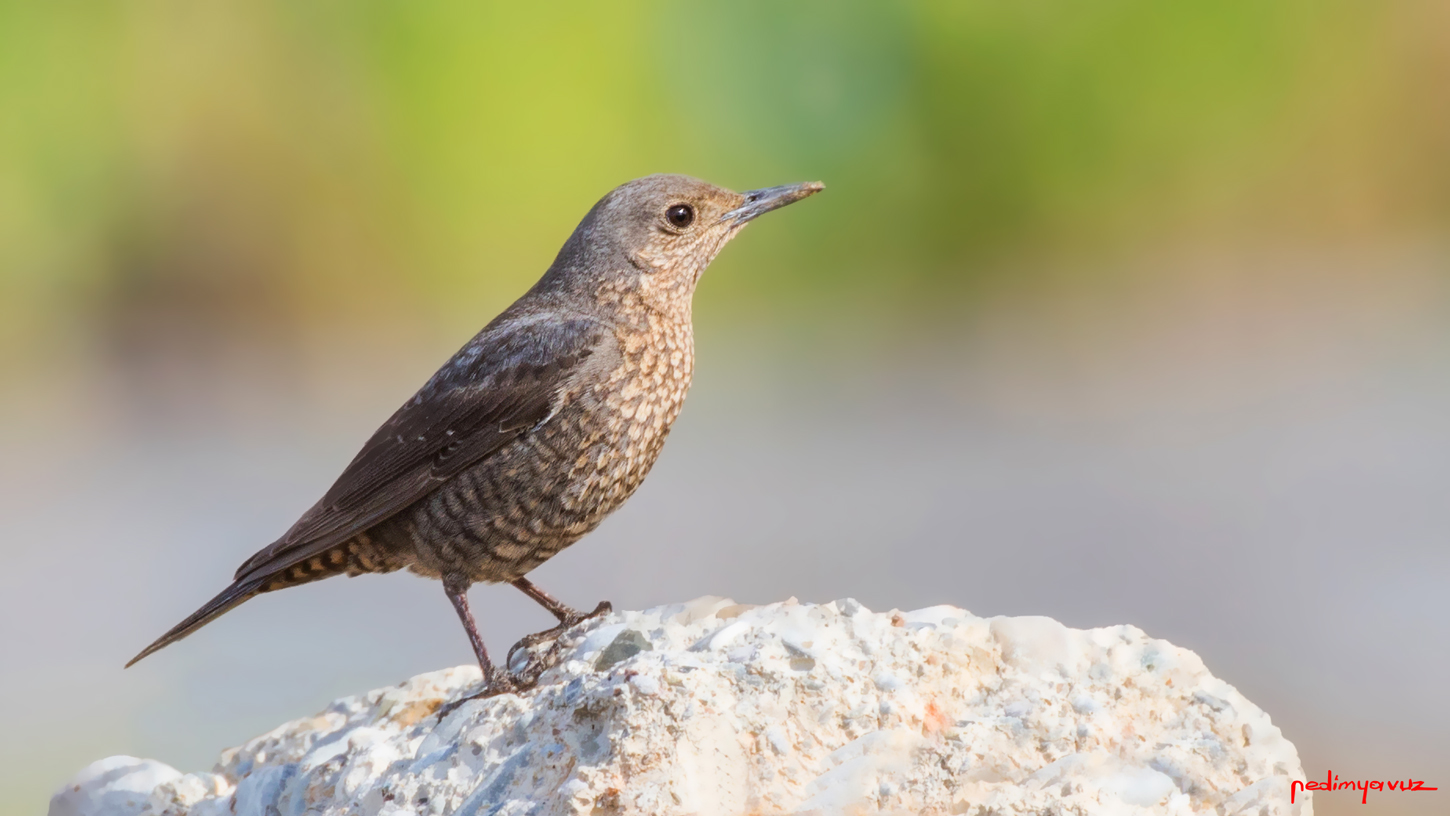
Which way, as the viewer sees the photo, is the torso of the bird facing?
to the viewer's right
